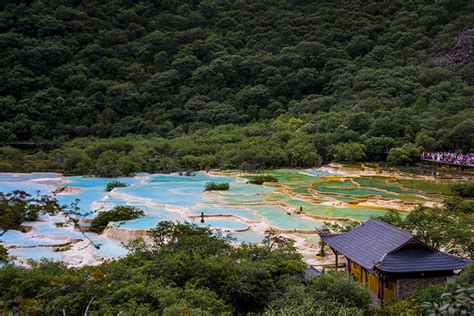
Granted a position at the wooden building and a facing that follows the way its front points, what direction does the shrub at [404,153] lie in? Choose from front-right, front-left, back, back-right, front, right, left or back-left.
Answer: back-right

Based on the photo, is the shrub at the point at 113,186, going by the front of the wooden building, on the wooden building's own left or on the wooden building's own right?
on the wooden building's own right

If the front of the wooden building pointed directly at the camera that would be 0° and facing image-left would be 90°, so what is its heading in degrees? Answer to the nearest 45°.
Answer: approximately 45°
